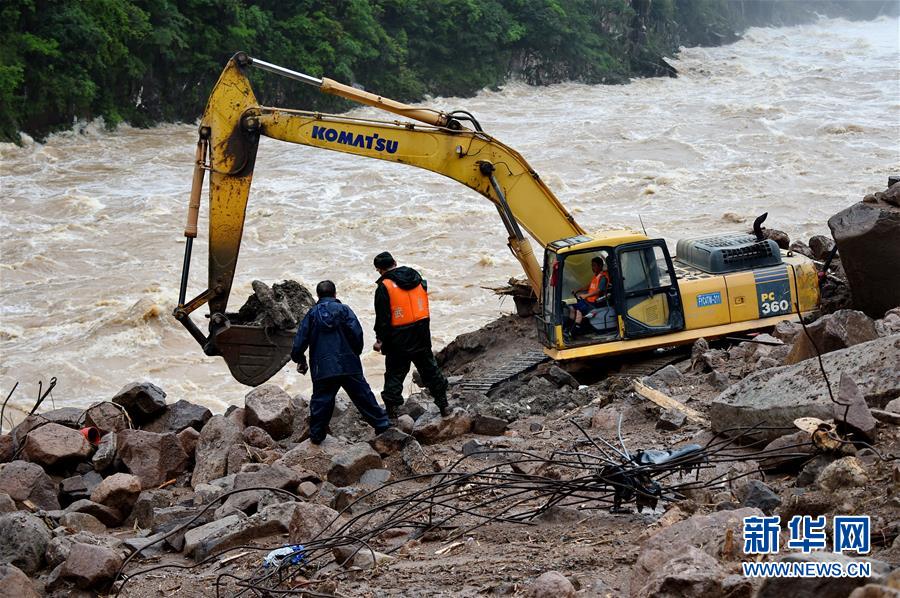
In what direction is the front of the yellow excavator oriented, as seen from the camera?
facing to the left of the viewer

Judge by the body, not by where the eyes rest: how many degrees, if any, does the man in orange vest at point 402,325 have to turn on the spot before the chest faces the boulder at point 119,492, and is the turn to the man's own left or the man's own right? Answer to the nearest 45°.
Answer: approximately 90° to the man's own left

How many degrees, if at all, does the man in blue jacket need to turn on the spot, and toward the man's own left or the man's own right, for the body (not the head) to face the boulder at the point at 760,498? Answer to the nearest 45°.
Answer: approximately 135° to the man's own right

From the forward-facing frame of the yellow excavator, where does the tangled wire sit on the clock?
The tangled wire is roughly at 9 o'clock from the yellow excavator.

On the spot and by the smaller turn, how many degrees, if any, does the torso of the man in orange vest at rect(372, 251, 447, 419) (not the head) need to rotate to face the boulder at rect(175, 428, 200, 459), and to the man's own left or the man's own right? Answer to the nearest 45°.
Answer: approximately 45° to the man's own left

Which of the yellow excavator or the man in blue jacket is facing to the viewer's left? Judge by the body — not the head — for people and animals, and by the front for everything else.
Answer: the yellow excavator

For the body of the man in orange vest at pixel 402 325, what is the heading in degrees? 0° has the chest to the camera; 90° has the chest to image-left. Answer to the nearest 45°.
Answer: approximately 135°

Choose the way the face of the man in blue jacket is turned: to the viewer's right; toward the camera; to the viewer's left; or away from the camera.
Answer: away from the camera

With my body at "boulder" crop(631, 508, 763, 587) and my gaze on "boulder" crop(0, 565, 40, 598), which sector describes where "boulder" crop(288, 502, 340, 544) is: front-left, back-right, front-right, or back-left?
front-right

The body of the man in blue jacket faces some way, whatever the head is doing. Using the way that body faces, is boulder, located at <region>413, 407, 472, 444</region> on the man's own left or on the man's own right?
on the man's own right

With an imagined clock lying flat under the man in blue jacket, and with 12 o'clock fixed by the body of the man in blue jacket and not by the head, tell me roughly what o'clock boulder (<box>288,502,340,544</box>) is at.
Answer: The boulder is roughly at 6 o'clock from the man in blue jacket.

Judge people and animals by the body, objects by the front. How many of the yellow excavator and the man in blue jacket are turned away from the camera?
1

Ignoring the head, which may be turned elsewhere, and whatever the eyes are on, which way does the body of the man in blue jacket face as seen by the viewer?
away from the camera

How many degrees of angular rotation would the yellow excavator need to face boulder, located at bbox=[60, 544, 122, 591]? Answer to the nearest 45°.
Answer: approximately 45° to its left

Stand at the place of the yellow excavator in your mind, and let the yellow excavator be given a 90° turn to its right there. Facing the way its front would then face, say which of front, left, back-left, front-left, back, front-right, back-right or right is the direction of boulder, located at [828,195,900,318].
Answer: right

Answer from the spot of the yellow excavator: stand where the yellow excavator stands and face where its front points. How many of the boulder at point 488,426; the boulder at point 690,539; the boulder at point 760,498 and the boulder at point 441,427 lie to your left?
4

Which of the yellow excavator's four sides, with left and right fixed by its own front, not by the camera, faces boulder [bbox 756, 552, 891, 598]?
left
